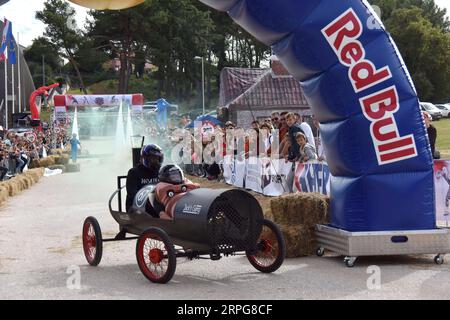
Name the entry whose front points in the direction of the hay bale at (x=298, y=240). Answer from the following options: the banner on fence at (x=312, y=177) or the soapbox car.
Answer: the banner on fence

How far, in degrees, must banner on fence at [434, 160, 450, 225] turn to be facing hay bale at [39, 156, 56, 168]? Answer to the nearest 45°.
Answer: approximately 135° to its right

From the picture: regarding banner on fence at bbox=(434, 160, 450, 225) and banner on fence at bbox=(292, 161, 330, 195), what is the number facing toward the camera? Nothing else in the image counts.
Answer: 2

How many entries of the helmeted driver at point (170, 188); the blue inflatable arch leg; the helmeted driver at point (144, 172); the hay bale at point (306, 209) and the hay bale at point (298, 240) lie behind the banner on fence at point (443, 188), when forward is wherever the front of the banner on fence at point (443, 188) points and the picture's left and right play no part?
0

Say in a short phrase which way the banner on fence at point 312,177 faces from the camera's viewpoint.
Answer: facing the viewer

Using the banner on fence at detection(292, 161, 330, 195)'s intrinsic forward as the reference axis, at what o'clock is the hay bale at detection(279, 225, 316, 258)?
The hay bale is roughly at 12 o'clock from the banner on fence.

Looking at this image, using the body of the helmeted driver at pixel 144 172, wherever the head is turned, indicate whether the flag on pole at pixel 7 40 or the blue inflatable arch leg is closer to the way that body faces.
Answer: the blue inflatable arch leg

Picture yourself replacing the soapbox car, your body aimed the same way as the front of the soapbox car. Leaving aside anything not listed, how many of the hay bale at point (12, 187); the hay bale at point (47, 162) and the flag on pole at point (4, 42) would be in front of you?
0

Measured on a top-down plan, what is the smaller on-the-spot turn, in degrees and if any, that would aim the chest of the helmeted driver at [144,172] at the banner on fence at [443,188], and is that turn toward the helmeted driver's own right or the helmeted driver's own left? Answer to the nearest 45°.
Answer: approximately 45° to the helmeted driver's own left

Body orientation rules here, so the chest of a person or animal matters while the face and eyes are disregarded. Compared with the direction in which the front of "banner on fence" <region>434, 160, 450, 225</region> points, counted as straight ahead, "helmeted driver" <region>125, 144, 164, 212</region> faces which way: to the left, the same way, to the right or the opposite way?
to the left

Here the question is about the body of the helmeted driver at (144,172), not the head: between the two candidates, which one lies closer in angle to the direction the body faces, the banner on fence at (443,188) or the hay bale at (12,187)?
the banner on fence

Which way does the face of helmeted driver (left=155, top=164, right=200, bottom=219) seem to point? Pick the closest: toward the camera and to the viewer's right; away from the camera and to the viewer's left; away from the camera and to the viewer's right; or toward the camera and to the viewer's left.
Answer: toward the camera and to the viewer's right

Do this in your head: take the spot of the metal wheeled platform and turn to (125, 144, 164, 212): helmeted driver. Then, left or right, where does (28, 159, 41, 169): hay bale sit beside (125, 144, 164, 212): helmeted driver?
right

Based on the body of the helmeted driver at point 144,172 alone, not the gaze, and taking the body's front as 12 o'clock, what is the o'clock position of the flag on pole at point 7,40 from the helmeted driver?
The flag on pole is roughly at 7 o'clock from the helmeted driver.

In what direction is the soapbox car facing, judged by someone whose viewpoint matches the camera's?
facing the viewer and to the right of the viewer

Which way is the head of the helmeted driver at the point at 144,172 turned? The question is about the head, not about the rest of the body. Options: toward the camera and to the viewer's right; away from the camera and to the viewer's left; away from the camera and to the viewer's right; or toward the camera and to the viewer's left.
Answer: toward the camera and to the viewer's right
